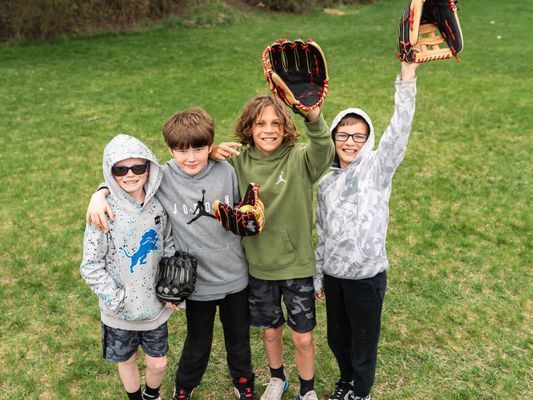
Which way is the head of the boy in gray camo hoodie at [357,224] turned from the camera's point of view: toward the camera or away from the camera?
toward the camera

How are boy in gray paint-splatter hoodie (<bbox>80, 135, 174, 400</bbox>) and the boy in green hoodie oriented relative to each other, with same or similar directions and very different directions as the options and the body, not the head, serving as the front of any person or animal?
same or similar directions

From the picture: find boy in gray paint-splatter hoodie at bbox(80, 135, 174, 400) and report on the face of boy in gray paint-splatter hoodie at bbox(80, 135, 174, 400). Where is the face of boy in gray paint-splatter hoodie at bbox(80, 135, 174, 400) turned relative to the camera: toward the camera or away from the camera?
toward the camera

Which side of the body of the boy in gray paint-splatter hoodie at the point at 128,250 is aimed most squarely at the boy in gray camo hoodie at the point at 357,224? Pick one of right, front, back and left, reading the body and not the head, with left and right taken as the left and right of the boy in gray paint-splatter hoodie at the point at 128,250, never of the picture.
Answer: left

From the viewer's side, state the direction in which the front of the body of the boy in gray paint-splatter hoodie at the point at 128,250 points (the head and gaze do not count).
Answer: toward the camera

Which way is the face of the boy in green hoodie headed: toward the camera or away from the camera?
toward the camera

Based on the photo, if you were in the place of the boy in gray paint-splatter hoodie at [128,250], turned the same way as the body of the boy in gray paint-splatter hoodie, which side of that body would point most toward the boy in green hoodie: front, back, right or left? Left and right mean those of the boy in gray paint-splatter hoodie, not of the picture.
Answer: left

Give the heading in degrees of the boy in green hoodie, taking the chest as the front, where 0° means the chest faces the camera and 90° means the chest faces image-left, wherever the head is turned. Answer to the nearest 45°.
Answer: approximately 0°

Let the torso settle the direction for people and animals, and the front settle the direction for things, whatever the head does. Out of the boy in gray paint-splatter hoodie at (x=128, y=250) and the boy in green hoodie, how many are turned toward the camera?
2

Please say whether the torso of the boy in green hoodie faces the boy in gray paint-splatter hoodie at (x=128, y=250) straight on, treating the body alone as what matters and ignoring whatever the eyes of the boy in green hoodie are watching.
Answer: no
